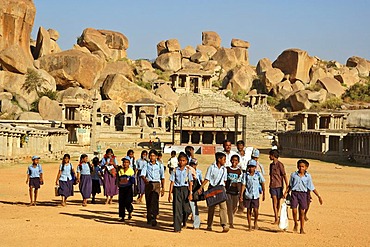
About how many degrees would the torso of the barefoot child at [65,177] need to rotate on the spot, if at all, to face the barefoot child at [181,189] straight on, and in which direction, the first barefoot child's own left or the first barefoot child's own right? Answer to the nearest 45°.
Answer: approximately 45° to the first barefoot child's own left

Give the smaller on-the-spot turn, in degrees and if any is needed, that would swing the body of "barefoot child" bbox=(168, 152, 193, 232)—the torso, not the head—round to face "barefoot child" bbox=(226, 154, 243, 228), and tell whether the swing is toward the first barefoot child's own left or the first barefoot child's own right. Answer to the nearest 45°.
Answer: approximately 90° to the first barefoot child's own left

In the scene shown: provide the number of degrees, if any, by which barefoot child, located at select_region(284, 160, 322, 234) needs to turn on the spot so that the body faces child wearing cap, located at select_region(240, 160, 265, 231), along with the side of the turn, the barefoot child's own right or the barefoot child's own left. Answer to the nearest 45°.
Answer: approximately 90° to the barefoot child's own right

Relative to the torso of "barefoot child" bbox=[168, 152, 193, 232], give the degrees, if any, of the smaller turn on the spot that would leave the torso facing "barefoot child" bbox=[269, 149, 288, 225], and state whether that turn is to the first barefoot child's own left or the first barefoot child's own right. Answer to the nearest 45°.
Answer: approximately 135° to the first barefoot child's own left

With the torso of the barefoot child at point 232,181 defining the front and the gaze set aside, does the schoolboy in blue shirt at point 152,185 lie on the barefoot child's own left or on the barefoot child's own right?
on the barefoot child's own right

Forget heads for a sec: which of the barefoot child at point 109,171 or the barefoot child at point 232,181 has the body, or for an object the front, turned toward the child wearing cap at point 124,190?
the barefoot child at point 109,171

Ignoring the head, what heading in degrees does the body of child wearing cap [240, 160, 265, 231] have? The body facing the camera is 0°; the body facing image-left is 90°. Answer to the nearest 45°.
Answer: approximately 0°

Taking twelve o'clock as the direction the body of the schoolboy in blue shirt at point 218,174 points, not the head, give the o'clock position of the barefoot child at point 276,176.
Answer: The barefoot child is roughly at 9 o'clock from the schoolboy in blue shirt.

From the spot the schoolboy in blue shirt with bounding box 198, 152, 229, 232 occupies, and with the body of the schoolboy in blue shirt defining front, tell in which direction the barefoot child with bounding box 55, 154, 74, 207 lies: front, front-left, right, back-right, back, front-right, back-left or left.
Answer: back

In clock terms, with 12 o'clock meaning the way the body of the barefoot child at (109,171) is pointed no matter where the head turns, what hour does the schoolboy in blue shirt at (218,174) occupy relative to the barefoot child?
The schoolboy in blue shirt is roughly at 11 o'clock from the barefoot child.
